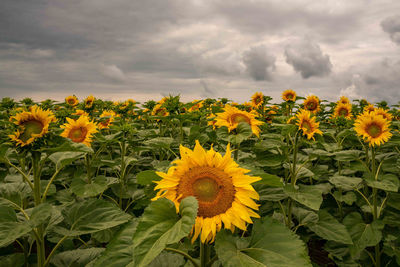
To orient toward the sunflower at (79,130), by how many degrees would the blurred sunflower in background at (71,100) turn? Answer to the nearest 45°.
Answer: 0° — it already faces it

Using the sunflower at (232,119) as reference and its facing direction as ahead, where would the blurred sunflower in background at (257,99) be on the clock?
The blurred sunflower in background is roughly at 6 o'clock from the sunflower.

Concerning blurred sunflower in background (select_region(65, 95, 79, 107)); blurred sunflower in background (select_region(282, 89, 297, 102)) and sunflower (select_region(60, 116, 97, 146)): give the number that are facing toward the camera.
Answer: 3

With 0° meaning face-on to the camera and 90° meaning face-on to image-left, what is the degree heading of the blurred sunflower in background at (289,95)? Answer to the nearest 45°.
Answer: approximately 0°

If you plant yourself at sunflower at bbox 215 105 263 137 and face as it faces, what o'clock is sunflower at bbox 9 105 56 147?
sunflower at bbox 9 105 56 147 is roughly at 2 o'clock from sunflower at bbox 215 105 263 137.

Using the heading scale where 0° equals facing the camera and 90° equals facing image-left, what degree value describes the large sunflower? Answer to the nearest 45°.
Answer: approximately 0°

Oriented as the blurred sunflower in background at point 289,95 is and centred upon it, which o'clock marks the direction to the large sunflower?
The large sunflower is roughly at 12 o'clock from the blurred sunflower in background.
